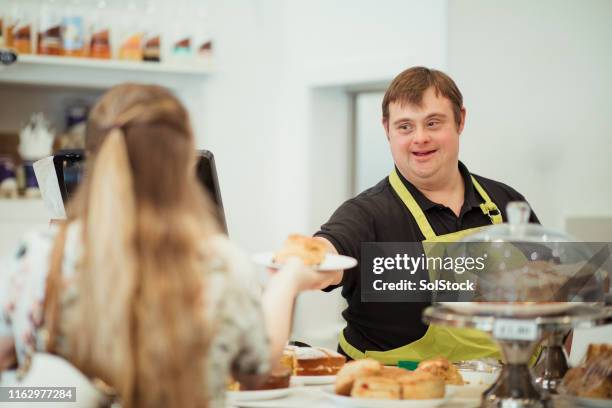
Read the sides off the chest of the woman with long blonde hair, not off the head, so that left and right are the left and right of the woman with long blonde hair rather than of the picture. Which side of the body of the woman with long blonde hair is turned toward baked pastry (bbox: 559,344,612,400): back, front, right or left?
right

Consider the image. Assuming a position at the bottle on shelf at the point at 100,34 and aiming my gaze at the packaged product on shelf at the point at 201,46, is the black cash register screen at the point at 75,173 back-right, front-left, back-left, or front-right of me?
back-right

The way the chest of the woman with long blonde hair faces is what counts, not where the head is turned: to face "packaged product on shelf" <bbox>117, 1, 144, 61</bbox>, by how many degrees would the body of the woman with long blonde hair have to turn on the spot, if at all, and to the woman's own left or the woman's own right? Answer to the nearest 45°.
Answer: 0° — they already face it

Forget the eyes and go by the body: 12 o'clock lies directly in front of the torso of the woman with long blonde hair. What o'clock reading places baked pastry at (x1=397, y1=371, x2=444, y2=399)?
The baked pastry is roughly at 2 o'clock from the woman with long blonde hair.

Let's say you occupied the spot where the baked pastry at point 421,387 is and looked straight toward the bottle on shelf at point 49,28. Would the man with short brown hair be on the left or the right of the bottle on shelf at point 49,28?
right

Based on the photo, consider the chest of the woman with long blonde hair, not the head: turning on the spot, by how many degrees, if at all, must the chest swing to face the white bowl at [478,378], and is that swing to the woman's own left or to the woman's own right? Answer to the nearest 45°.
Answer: approximately 45° to the woman's own right

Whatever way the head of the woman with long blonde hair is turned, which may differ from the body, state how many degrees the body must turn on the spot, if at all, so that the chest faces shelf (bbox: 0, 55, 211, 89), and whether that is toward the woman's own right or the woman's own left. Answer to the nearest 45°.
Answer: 0° — they already face it

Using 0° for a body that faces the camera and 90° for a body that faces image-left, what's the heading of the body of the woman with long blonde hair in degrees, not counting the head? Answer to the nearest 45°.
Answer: approximately 180°

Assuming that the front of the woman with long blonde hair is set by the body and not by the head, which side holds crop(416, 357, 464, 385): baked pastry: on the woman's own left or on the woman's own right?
on the woman's own right
